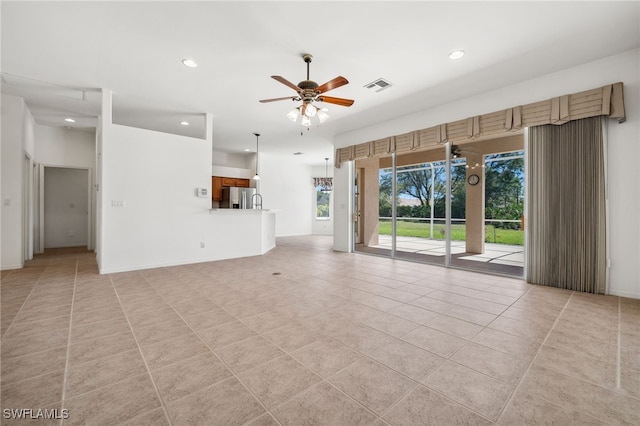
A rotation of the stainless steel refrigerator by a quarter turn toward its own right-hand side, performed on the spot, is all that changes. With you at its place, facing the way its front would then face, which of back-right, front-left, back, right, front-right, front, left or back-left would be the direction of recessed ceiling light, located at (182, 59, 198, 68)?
front-left

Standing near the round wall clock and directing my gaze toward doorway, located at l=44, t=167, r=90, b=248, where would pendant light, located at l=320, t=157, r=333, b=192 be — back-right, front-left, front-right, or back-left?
front-right

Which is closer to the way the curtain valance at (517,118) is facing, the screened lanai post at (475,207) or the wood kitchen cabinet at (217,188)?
the wood kitchen cabinet

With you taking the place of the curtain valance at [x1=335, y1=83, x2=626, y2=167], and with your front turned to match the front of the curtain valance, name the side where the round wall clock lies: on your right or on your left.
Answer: on your right

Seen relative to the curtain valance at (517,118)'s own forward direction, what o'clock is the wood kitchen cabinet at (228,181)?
The wood kitchen cabinet is roughly at 2 o'clock from the curtain valance.

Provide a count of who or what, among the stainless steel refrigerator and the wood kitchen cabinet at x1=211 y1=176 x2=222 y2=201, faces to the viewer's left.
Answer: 0

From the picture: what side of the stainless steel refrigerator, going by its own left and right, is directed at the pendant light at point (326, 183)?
left

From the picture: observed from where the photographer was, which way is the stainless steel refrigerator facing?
facing the viewer and to the right of the viewer

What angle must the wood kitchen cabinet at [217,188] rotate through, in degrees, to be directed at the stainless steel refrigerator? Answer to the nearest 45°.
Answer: approximately 45° to its left

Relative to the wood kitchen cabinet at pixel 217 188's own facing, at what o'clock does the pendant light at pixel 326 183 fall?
The pendant light is roughly at 10 o'clock from the wood kitchen cabinet.

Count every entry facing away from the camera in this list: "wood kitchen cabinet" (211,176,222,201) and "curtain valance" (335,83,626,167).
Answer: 0

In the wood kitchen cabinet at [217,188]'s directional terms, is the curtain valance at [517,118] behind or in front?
in front

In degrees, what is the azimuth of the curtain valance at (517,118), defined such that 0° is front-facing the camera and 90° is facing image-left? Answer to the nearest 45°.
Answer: approximately 45°

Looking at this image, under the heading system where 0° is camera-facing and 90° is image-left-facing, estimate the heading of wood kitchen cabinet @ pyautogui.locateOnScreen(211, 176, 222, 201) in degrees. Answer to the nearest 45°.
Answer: approximately 315°

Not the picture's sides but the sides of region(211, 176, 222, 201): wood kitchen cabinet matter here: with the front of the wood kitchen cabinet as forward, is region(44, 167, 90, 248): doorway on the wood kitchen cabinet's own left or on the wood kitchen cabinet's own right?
on the wood kitchen cabinet's own right
